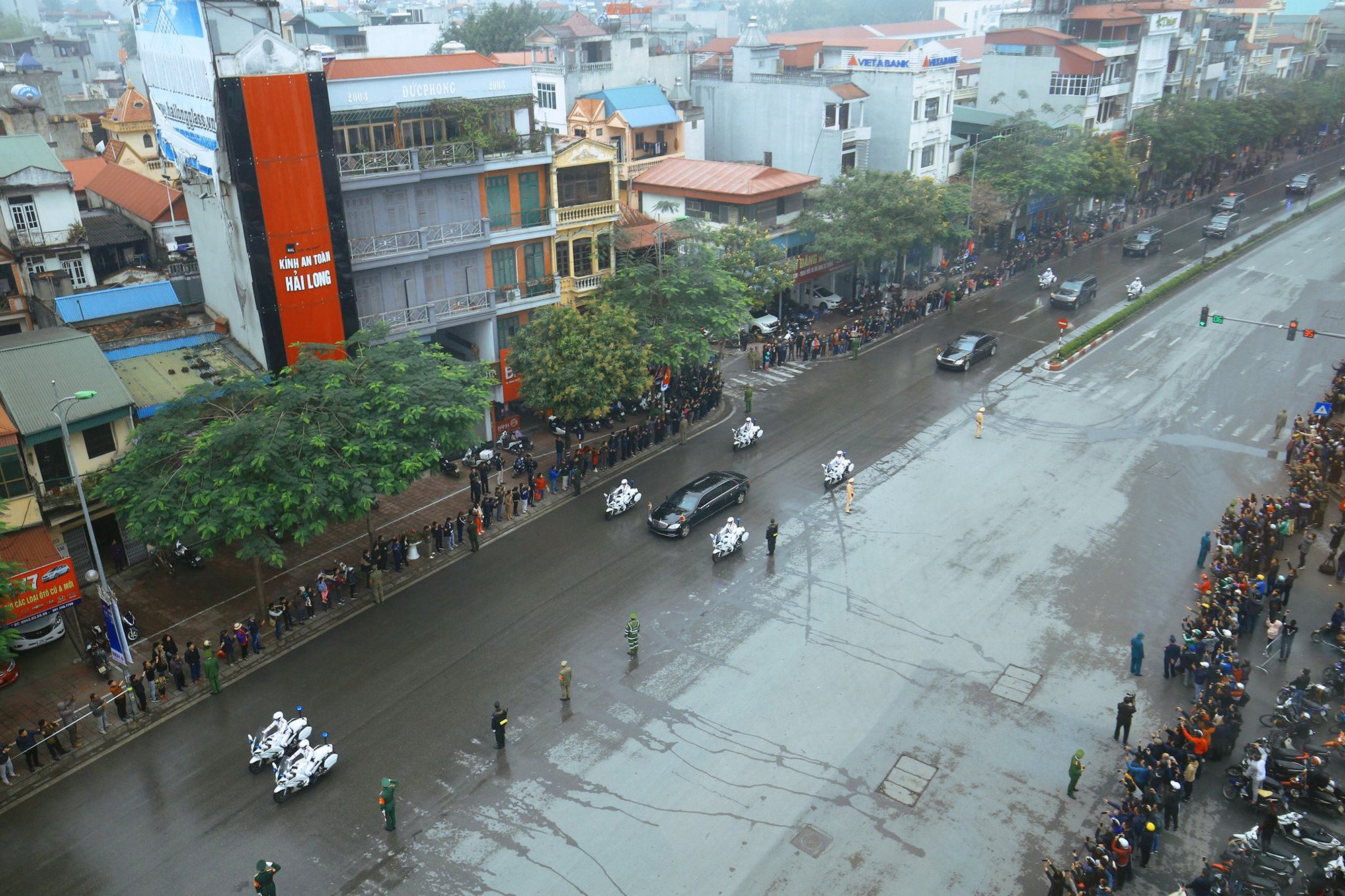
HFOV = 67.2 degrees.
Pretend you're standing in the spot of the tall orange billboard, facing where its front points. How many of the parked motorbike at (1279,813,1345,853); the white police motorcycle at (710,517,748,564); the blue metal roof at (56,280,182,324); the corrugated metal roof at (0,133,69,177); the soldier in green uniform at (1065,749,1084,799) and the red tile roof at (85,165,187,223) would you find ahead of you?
3

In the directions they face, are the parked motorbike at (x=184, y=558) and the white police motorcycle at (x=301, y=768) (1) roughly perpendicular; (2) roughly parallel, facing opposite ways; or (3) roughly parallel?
roughly perpendicular

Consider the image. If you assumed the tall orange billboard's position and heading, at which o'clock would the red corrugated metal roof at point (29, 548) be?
The red corrugated metal roof is roughly at 3 o'clock from the tall orange billboard.

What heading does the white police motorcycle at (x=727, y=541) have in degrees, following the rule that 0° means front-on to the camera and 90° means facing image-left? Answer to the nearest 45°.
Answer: approximately 45°

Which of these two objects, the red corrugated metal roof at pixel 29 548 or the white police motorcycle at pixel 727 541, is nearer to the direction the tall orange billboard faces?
the white police motorcycle

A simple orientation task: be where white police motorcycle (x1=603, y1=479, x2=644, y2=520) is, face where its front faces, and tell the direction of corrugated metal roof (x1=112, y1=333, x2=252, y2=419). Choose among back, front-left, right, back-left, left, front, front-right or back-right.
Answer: front-right

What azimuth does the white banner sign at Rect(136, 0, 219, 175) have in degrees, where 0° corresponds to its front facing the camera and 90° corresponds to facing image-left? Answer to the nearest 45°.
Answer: approximately 45°

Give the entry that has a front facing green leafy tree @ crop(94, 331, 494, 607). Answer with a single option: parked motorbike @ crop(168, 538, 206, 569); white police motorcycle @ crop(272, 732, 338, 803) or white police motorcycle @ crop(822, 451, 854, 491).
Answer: white police motorcycle @ crop(822, 451, 854, 491)
